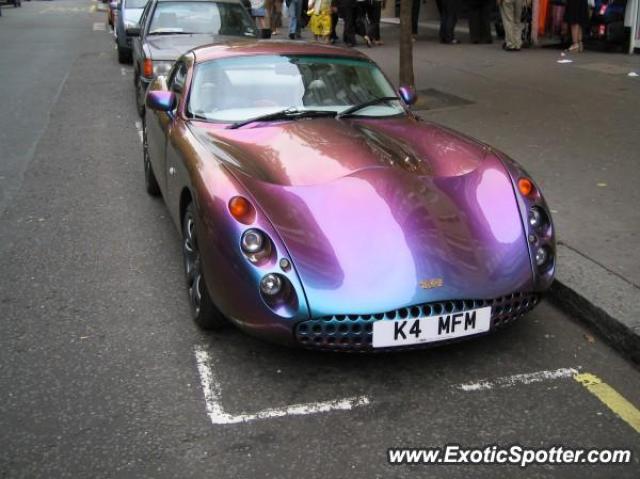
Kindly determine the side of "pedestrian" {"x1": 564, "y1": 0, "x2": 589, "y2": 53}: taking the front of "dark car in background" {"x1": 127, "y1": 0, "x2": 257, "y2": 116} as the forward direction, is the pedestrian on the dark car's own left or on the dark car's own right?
on the dark car's own left

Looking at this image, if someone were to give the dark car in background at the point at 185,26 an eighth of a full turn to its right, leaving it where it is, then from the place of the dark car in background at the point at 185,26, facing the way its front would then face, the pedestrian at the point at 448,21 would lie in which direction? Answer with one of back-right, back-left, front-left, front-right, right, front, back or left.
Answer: back

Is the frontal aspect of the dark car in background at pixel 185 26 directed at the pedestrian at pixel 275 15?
no

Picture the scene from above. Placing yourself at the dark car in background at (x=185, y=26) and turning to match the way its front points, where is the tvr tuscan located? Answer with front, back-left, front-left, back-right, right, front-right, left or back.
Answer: front

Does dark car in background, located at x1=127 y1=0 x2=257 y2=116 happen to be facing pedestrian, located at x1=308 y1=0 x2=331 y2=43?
no

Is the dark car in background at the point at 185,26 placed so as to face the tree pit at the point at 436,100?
no

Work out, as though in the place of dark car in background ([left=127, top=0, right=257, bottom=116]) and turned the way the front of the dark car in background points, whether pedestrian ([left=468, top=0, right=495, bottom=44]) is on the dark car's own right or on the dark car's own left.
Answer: on the dark car's own left

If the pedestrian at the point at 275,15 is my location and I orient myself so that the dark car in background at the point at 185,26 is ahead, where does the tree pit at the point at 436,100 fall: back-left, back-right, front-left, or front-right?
front-left

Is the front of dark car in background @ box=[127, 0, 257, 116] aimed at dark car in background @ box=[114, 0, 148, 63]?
no

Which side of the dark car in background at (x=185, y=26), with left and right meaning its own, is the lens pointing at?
front

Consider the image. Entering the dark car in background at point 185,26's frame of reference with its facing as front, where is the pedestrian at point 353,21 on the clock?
The pedestrian is roughly at 7 o'clock from the dark car in background.
